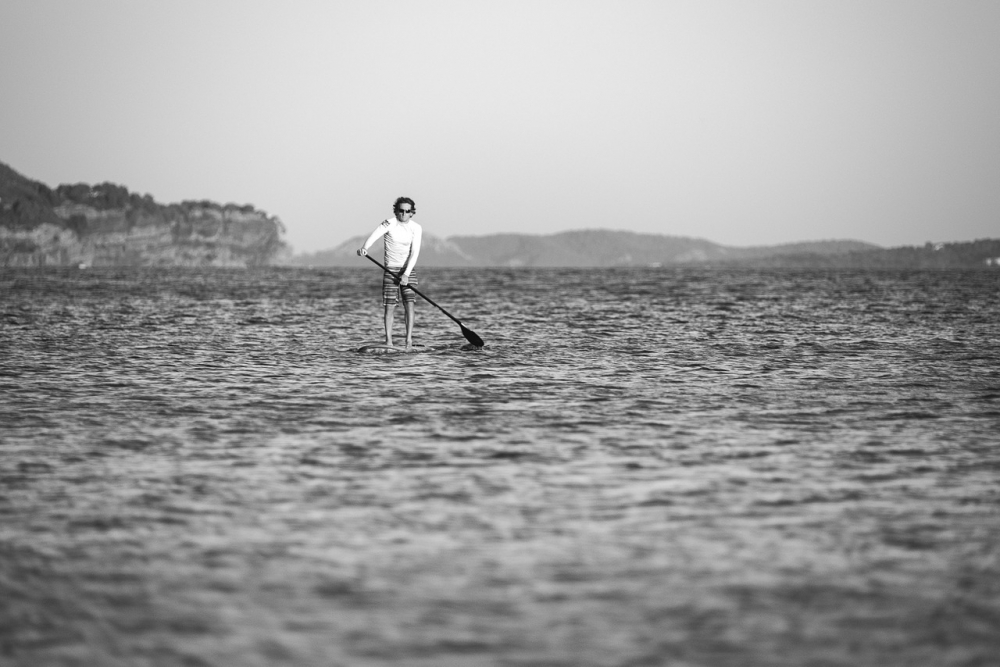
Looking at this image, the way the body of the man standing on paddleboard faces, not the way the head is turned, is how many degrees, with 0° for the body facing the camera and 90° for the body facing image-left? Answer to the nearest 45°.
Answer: approximately 0°
